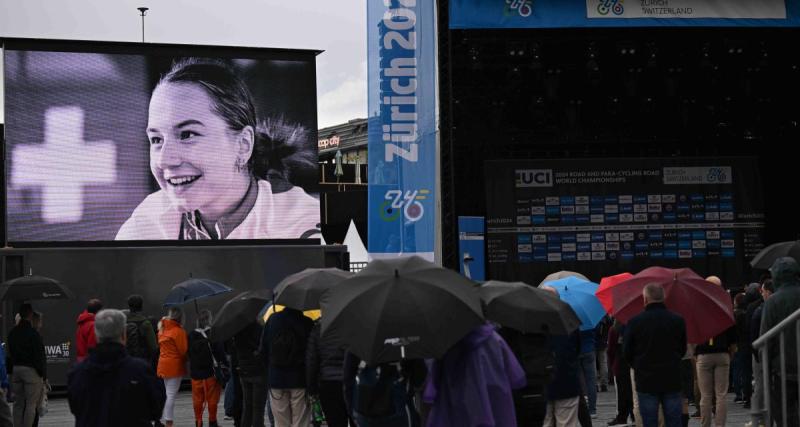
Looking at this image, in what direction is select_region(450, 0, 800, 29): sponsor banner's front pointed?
toward the camera

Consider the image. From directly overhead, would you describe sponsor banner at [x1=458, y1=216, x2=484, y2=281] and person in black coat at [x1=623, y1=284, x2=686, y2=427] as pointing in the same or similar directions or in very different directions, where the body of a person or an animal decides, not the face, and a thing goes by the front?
very different directions

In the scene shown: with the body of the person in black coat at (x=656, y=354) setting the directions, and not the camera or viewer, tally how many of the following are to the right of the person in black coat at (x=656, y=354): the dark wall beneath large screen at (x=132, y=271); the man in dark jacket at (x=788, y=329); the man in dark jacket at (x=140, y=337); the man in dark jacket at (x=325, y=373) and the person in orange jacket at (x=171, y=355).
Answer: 1

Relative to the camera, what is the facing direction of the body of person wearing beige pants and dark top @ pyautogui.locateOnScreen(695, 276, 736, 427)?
away from the camera

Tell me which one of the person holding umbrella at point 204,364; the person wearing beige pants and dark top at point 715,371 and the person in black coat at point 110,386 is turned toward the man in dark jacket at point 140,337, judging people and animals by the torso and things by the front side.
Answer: the person in black coat

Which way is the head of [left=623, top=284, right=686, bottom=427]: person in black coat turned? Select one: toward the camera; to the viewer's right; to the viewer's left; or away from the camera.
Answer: away from the camera

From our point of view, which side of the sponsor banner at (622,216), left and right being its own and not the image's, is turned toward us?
front

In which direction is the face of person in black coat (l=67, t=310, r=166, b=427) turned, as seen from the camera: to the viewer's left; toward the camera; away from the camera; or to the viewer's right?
away from the camera

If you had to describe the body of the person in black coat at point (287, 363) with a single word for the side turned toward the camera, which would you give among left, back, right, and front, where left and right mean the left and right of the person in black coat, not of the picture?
back

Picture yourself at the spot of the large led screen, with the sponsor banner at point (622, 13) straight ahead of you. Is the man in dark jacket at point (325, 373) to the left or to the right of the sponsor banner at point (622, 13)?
right

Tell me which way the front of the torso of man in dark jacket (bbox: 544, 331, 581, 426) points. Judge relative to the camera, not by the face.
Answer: away from the camera

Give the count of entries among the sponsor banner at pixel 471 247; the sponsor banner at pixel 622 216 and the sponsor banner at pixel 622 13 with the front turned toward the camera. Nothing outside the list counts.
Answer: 3
